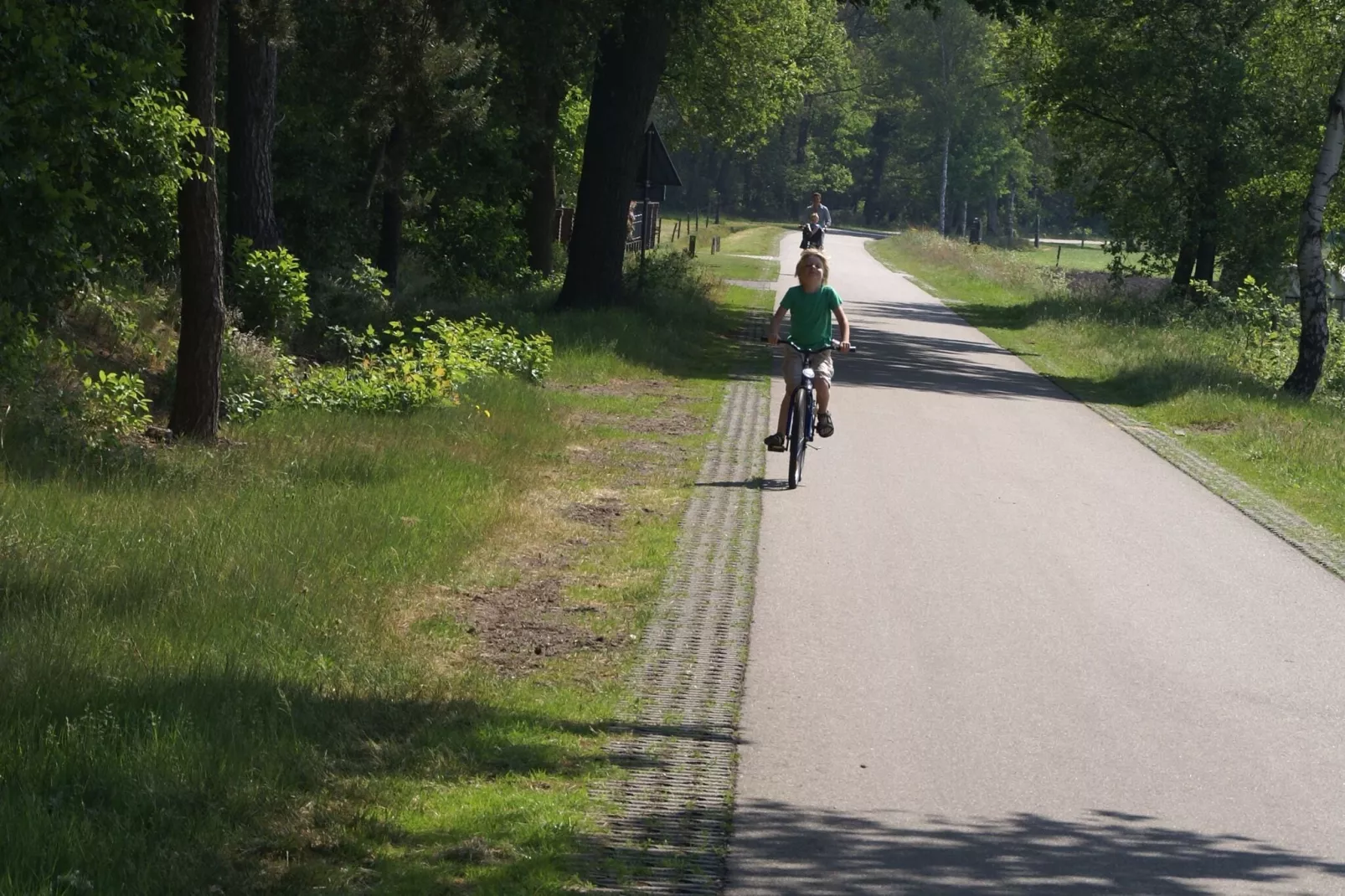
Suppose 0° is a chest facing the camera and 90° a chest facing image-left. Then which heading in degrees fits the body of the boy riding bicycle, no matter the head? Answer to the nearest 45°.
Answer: approximately 0°

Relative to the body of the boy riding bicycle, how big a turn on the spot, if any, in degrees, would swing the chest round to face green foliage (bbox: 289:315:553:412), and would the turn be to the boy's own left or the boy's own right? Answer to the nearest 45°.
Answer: approximately 135° to the boy's own right

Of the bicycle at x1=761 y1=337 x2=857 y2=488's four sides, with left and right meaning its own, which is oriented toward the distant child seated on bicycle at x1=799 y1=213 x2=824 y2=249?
back

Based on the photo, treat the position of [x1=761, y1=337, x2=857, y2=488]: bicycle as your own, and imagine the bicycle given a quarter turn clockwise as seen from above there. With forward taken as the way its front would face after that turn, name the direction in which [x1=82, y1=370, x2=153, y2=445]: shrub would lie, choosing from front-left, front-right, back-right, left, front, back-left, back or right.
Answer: front

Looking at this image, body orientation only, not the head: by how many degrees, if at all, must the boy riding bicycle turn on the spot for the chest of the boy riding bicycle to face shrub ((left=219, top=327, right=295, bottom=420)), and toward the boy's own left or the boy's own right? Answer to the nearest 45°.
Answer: approximately 90° to the boy's own right

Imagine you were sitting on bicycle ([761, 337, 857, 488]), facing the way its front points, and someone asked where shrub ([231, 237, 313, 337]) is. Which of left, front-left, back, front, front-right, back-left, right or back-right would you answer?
back-right

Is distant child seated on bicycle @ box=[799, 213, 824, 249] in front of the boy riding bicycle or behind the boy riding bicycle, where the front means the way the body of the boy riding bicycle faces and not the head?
behind

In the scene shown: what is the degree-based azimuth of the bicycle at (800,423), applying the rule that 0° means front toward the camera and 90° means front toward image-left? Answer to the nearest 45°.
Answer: approximately 0°

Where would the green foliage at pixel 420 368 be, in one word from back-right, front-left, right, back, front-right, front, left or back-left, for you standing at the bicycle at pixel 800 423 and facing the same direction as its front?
back-right

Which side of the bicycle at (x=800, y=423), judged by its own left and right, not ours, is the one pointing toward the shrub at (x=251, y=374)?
right

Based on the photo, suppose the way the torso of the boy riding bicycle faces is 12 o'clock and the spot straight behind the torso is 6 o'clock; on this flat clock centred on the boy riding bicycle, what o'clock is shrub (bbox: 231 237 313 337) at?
The shrub is roughly at 4 o'clock from the boy riding bicycle.

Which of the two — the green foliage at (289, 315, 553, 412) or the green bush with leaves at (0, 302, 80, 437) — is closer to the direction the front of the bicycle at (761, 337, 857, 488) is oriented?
the green bush with leaves
